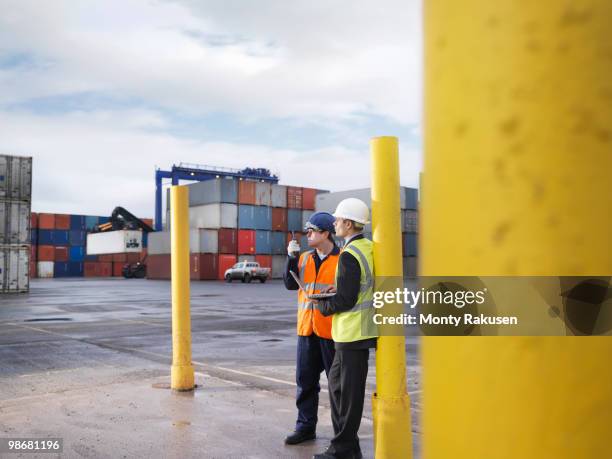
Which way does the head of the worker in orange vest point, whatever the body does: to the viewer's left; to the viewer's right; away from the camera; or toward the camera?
to the viewer's left

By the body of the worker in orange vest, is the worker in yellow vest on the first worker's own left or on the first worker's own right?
on the first worker's own left

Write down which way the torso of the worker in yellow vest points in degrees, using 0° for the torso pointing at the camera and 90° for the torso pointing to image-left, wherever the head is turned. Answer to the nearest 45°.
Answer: approximately 90°

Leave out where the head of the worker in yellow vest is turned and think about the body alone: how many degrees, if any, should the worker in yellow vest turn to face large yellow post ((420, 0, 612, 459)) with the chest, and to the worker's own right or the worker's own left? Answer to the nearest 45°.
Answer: approximately 90° to the worker's own left

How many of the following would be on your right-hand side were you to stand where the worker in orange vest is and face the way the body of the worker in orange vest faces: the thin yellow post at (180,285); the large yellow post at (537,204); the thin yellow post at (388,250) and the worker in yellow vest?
1

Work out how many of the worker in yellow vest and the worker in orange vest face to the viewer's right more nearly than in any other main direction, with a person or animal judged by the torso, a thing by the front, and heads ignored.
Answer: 0

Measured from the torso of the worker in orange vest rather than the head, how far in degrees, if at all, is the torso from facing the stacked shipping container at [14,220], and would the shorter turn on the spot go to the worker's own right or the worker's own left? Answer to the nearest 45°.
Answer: approximately 90° to the worker's own right

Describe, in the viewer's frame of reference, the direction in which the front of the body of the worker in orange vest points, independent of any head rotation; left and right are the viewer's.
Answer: facing the viewer and to the left of the viewer

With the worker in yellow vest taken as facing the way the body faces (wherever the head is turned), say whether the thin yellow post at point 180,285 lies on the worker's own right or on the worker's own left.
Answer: on the worker's own right

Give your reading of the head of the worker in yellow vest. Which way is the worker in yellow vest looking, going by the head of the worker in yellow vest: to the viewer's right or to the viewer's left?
to the viewer's left

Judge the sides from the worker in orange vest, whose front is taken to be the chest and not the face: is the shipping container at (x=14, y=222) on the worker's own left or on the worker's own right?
on the worker's own right
